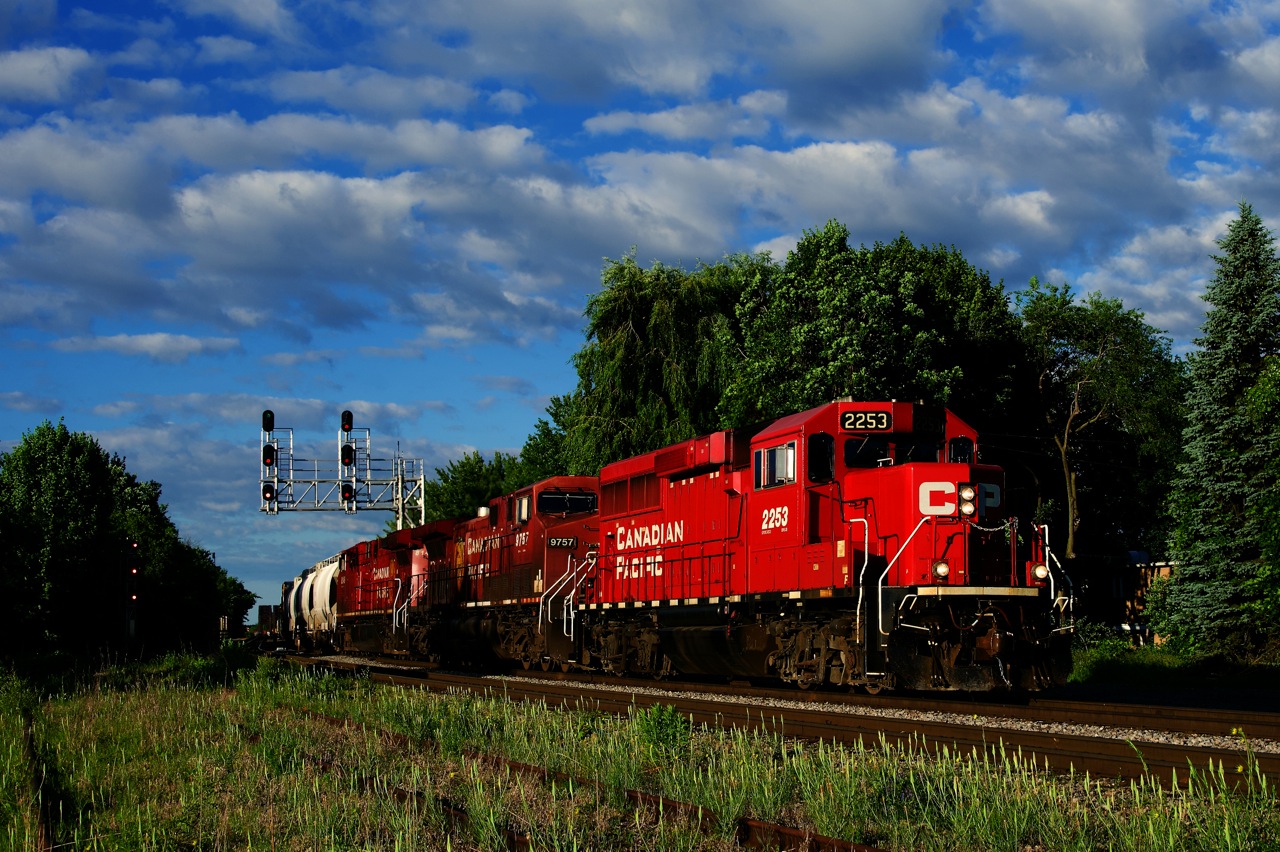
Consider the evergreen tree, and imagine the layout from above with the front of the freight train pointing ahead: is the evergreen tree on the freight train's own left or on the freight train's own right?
on the freight train's own left

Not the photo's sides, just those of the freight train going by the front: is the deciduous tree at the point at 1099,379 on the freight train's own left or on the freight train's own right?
on the freight train's own left

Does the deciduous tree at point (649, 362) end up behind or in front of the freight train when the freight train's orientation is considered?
behind

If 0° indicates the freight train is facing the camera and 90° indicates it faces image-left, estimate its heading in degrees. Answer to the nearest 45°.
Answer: approximately 315°
